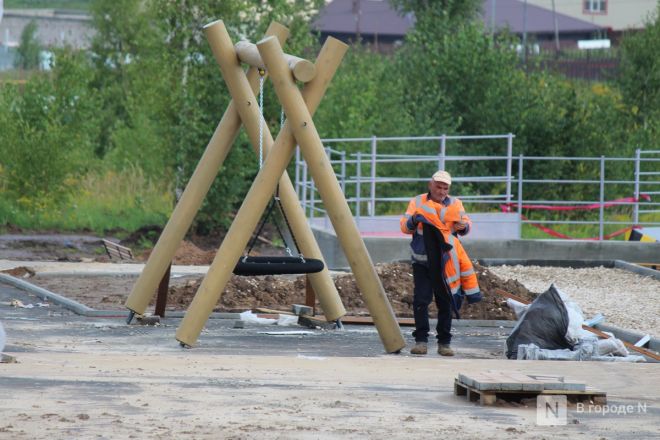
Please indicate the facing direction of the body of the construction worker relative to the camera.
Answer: toward the camera

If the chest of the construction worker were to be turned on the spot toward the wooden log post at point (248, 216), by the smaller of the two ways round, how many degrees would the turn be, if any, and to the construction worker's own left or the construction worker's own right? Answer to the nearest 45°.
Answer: approximately 90° to the construction worker's own right

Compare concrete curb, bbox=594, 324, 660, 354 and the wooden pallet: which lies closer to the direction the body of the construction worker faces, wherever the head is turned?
the wooden pallet

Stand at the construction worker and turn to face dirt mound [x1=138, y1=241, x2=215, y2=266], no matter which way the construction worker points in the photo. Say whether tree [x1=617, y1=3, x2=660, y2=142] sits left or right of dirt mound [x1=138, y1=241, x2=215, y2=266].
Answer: right

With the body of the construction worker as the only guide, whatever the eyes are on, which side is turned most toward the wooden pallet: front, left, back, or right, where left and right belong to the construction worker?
front

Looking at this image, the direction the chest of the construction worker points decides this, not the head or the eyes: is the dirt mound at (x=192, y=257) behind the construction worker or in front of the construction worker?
behind

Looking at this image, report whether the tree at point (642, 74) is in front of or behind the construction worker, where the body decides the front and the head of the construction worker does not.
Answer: behind

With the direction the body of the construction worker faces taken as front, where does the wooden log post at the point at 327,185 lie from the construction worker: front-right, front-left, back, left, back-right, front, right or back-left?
right

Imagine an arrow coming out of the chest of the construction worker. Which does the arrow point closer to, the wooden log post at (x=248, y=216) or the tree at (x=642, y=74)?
the wooden log post

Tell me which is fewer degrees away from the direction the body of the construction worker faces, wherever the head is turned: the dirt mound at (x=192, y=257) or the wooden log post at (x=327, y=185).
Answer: the wooden log post

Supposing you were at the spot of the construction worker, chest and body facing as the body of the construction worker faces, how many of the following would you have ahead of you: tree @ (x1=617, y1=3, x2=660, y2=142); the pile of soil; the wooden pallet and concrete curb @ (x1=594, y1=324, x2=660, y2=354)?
1
